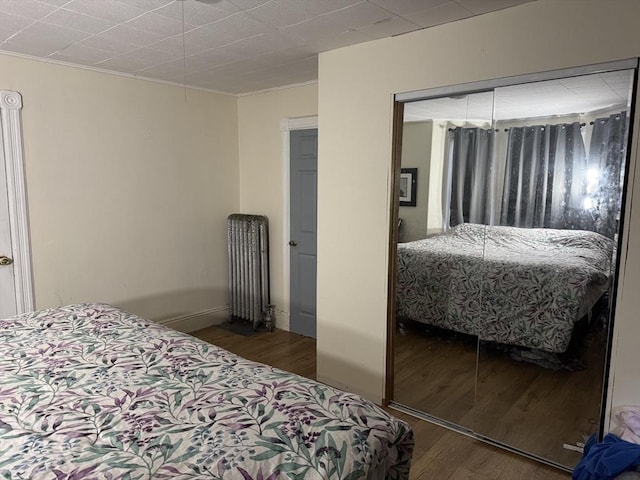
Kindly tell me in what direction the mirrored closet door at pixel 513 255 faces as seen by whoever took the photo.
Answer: facing the viewer and to the left of the viewer

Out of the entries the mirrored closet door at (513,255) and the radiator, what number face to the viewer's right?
0

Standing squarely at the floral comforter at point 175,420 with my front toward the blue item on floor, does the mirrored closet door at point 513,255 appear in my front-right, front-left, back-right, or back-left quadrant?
front-left

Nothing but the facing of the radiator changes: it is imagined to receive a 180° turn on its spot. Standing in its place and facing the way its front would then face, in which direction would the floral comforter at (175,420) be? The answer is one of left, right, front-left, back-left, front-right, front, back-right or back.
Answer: back-right

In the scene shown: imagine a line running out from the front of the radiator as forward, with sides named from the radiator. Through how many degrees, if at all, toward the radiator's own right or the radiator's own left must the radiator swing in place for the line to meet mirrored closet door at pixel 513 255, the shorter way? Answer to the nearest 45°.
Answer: approximately 90° to the radiator's own left

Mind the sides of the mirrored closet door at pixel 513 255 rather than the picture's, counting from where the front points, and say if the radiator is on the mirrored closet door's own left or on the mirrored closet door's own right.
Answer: on the mirrored closet door's own right

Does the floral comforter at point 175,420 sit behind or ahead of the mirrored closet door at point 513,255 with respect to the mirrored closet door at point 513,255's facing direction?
ahead

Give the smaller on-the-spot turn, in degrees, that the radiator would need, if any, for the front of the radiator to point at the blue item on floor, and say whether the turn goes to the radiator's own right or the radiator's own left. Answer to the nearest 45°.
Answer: approximately 90° to the radiator's own left
